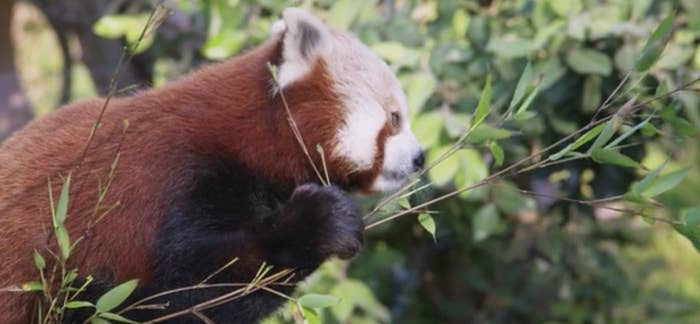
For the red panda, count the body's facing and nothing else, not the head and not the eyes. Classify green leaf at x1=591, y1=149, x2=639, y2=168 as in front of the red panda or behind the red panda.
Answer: in front

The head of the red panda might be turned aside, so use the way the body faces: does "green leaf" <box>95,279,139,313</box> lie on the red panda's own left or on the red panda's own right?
on the red panda's own right

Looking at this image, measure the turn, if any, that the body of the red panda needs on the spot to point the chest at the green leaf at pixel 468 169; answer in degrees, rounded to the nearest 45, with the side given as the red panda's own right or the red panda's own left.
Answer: approximately 45° to the red panda's own left

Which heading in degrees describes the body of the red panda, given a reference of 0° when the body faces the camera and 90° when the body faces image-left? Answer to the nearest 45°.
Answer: approximately 270°

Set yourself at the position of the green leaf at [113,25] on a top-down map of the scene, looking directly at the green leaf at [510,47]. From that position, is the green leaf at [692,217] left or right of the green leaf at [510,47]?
right

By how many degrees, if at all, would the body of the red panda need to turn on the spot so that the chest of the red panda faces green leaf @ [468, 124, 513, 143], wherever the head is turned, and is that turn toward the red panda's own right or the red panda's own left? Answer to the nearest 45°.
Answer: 0° — it already faces it

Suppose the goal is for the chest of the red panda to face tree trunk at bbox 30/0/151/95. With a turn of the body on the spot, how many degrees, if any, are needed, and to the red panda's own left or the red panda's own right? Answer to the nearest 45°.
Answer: approximately 90° to the red panda's own left

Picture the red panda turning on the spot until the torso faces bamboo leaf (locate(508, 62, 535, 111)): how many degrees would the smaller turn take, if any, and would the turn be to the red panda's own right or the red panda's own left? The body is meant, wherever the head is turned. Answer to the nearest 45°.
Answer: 0° — it already faces it

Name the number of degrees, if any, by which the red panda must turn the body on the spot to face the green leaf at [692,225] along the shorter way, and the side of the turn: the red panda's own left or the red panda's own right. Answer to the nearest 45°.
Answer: approximately 45° to the red panda's own right

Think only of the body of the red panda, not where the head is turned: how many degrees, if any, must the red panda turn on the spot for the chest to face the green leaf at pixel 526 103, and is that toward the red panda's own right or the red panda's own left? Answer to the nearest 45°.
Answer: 0° — it already faces it
